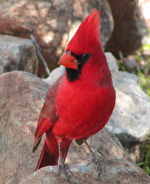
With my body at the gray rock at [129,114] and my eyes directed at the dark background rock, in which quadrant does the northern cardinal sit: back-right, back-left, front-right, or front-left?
back-left

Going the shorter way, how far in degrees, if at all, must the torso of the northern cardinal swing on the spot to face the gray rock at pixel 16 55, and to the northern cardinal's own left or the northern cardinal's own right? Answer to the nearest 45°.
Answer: approximately 180°

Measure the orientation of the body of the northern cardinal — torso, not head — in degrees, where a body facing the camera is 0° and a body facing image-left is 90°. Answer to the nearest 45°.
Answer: approximately 315°

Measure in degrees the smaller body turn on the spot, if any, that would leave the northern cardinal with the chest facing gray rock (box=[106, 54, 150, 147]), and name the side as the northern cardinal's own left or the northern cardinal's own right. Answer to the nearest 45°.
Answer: approximately 135° to the northern cardinal's own left

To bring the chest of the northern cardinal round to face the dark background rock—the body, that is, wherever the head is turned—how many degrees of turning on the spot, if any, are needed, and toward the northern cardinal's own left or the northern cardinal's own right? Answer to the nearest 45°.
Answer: approximately 135° to the northern cardinal's own left

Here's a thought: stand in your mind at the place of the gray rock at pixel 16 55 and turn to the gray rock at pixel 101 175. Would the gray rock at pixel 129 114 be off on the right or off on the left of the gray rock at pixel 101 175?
left
